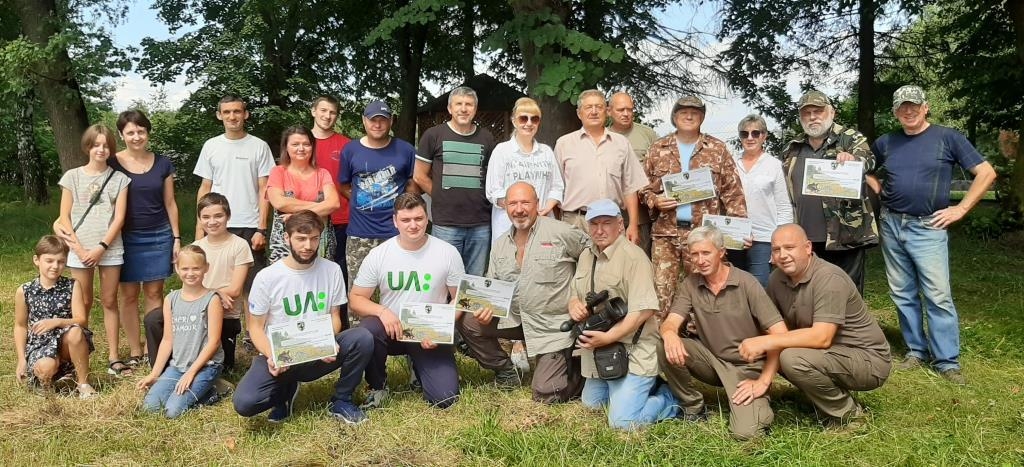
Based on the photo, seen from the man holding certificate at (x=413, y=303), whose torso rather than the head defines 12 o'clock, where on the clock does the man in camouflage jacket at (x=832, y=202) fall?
The man in camouflage jacket is roughly at 9 o'clock from the man holding certificate.

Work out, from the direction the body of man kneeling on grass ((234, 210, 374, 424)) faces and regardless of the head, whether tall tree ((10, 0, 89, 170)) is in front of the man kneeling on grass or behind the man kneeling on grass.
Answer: behind

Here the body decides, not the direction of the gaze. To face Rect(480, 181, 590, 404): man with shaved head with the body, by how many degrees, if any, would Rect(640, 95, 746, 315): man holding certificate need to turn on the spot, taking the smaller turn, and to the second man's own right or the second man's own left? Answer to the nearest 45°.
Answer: approximately 45° to the second man's own right

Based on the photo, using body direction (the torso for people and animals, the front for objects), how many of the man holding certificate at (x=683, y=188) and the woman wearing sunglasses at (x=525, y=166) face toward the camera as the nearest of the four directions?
2

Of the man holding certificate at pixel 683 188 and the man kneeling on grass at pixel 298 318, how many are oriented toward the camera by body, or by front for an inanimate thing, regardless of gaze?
2

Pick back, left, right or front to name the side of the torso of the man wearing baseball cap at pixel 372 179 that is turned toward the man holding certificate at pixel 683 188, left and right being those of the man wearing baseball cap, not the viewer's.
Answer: left

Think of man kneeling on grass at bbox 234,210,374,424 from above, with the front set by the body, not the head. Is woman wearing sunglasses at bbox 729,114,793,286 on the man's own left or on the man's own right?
on the man's own left

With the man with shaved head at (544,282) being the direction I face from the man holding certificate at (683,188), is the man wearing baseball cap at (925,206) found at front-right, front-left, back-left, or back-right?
back-left

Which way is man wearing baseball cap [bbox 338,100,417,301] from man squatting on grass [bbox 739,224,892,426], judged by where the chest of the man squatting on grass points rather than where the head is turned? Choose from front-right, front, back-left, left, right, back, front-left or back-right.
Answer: front-right

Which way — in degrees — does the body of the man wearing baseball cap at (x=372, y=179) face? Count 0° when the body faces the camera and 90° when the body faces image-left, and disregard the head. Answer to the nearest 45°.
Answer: approximately 0°
